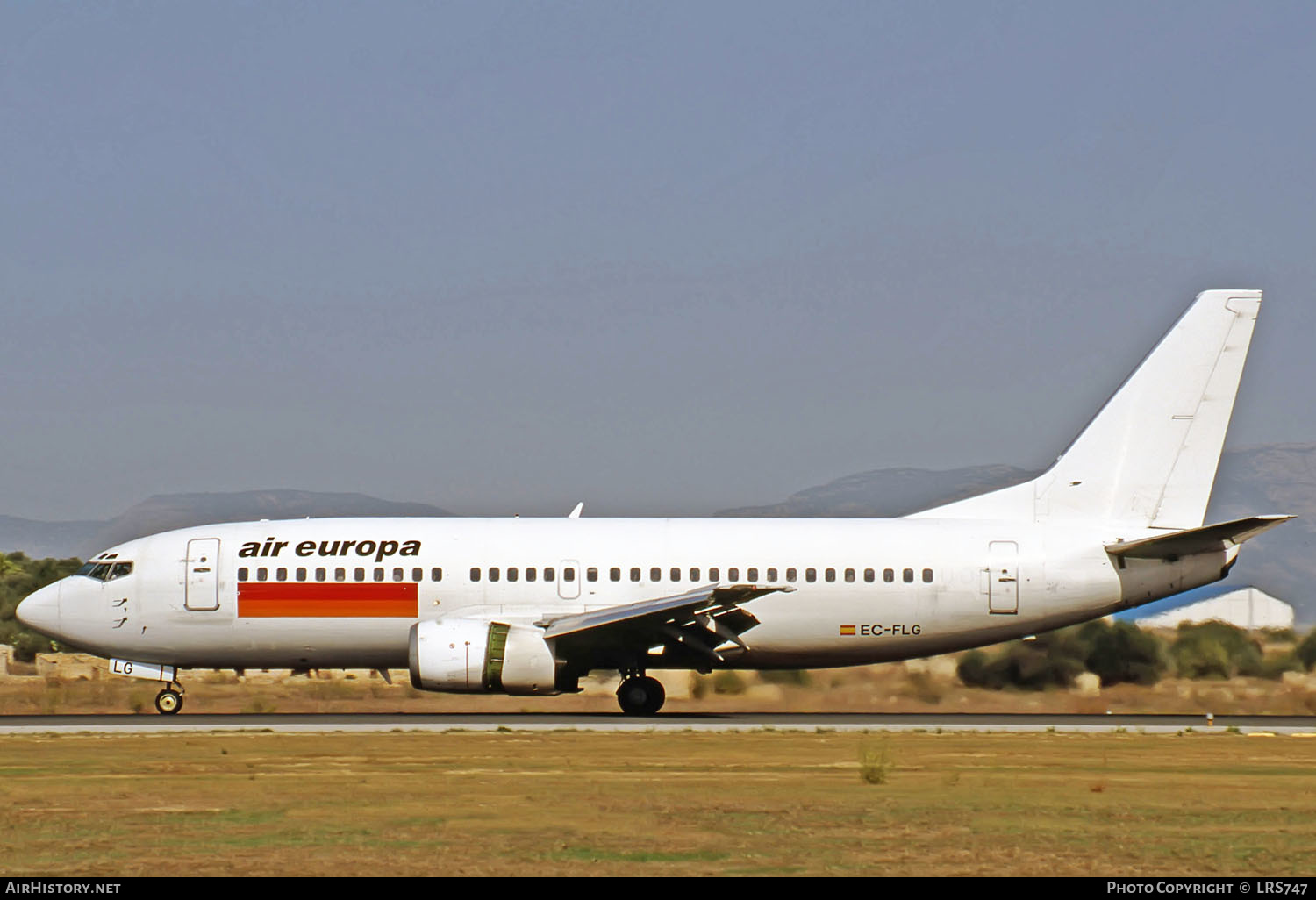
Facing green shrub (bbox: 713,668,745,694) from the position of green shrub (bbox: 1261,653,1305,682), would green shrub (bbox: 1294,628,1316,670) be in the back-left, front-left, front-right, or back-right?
back-right

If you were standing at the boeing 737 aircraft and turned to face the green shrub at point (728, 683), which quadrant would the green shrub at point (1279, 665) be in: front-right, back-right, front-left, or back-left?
front-right

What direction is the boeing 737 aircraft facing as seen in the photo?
to the viewer's left

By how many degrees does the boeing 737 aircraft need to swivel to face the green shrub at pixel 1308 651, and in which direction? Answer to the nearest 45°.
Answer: approximately 135° to its right

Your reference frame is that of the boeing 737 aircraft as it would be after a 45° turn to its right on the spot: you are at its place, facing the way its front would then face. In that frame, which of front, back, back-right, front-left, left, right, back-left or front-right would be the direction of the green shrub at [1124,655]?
right

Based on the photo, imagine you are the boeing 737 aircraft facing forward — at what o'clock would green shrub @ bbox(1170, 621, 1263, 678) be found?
The green shrub is roughly at 5 o'clock from the boeing 737 aircraft.

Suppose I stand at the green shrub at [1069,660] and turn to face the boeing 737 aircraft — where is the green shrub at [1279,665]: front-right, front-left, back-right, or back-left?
back-left

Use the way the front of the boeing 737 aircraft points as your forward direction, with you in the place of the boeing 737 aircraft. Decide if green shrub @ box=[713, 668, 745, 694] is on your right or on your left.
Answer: on your right

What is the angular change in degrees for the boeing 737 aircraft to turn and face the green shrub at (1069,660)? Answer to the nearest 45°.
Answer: approximately 135° to its right

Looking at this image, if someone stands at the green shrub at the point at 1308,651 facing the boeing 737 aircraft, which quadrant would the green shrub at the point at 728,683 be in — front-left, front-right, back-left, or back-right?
front-right
